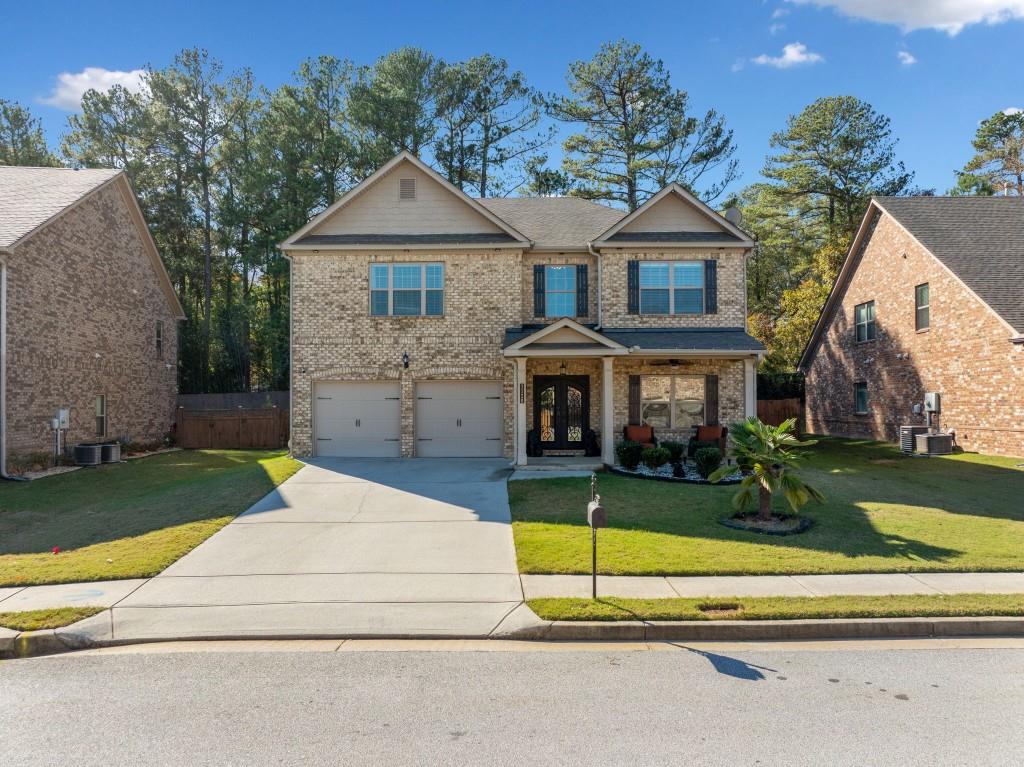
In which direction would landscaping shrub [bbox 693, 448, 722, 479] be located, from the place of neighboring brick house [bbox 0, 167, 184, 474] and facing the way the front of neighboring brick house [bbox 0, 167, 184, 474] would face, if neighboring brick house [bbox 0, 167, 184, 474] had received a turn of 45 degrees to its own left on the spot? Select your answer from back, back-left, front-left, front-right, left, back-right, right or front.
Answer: front-left

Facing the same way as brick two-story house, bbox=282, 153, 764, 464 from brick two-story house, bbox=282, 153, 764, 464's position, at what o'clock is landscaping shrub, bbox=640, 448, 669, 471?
The landscaping shrub is roughly at 10 o'clock from the brick two-story house.

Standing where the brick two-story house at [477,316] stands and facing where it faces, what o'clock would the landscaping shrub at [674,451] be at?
The landscaping shrub is roughly at 10 o'clock from the brick two-story house.

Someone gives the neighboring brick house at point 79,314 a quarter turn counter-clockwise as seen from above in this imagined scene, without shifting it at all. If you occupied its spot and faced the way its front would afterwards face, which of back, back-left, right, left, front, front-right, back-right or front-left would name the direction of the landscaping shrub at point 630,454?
front

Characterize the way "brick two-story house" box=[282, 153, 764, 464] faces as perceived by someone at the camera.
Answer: facing the viewer

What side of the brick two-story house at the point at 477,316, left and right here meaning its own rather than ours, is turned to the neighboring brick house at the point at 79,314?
right

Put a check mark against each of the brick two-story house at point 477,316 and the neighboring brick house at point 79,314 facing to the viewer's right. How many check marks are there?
0

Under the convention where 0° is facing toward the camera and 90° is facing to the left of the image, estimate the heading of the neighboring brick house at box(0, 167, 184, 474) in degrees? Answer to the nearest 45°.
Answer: approximately 45°

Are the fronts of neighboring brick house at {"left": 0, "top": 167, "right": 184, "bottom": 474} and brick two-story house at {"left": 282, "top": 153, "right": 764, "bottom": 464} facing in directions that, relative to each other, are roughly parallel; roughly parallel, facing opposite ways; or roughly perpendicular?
roughly parallel

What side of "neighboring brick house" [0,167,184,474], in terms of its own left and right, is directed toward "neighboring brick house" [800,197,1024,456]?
left
